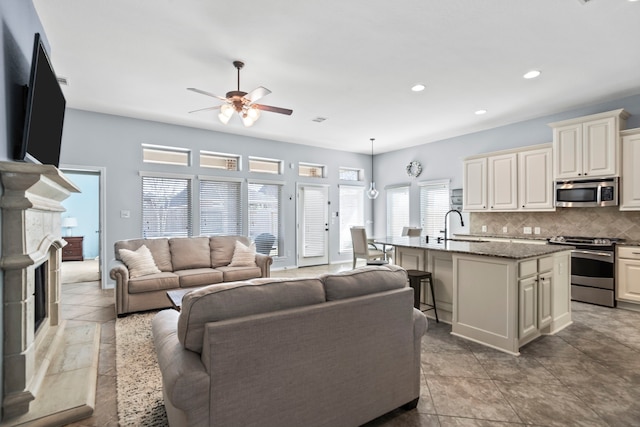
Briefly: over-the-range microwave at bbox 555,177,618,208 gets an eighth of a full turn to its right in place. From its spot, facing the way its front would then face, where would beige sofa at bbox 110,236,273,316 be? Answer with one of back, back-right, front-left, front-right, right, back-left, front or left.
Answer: front

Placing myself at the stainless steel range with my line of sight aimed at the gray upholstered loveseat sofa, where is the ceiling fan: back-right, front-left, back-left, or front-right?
front-right

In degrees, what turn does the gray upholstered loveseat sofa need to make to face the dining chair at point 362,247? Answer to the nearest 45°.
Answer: approximately 45° to its right

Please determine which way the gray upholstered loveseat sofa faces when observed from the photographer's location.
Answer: facing away from the viewer and to the left of the viewer

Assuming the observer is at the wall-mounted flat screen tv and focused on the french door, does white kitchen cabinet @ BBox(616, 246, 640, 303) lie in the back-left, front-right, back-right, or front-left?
front-right

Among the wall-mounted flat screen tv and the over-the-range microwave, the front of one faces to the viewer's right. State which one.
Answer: the wall-mounted flat screen tv

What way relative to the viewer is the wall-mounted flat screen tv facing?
to the viewer's right

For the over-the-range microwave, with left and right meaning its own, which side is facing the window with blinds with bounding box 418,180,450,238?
right

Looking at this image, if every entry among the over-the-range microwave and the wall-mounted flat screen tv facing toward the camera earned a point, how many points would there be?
1

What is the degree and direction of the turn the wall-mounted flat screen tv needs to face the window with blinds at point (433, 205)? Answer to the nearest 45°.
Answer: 0° — it already faces it

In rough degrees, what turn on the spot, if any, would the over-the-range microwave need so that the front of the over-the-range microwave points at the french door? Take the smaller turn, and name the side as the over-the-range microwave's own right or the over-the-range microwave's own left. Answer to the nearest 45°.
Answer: approximately 90° to the over-the-range microwave's own right

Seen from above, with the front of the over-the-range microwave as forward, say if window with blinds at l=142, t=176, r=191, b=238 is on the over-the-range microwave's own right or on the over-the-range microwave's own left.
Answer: on the over-the-range microwave's own right

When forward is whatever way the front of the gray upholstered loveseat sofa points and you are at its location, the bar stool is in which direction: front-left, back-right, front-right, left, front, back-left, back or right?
right

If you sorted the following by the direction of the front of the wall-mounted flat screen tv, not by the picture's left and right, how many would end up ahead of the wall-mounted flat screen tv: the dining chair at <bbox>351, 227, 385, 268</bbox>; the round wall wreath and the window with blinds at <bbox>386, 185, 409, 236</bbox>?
3

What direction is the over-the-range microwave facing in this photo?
toward the camera

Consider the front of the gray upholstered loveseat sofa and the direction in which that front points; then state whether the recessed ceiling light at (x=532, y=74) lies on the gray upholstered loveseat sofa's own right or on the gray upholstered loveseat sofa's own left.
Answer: on the gray upholstered loveseat sofa's own right

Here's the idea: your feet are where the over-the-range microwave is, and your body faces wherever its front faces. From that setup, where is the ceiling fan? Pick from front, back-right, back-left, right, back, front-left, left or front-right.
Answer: front-right
